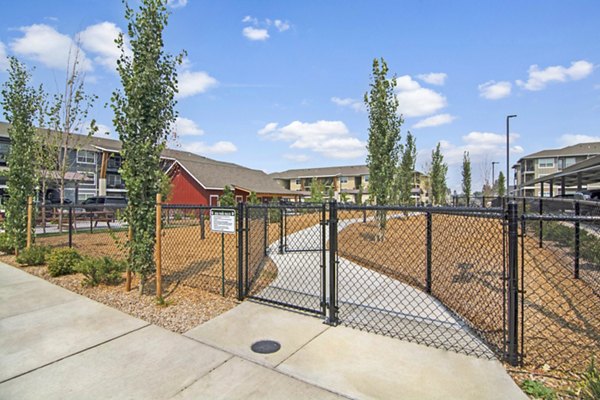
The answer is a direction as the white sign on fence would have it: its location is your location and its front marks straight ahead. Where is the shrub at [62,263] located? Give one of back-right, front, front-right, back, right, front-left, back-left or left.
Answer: back-right

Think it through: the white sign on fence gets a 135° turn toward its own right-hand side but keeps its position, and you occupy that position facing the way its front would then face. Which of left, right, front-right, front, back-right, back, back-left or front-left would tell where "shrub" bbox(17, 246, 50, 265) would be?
front

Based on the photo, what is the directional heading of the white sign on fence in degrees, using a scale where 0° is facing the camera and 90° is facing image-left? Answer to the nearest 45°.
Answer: approximately 0°

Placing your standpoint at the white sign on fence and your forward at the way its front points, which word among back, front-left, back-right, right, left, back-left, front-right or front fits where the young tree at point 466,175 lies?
back-left

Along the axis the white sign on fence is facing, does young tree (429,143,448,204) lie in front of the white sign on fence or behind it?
behind

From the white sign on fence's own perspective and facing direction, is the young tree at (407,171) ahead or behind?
behind

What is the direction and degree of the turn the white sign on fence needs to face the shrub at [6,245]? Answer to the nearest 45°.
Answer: approximately 135° to its right

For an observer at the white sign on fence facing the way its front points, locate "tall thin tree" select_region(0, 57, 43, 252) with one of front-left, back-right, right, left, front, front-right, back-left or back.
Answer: back-right

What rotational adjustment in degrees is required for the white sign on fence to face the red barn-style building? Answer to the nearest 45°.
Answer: approximately 180°

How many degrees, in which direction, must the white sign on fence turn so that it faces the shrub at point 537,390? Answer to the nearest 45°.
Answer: approximately 45° to its left

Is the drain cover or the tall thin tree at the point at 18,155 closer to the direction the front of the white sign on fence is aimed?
the drain cover

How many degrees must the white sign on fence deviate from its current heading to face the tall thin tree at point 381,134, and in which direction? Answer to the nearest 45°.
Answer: approximately 135° to its left
